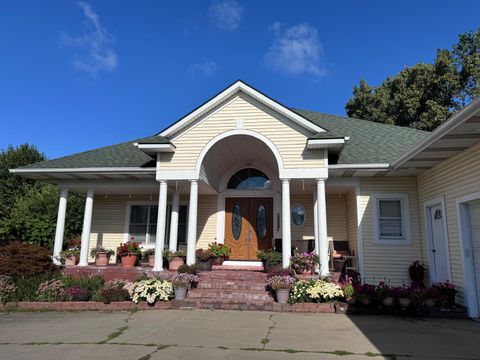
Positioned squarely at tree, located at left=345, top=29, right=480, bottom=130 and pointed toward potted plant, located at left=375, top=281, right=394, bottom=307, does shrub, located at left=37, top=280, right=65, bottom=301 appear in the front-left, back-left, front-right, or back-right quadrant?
front-right

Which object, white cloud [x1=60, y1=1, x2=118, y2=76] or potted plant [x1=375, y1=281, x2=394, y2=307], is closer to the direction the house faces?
the potted plant

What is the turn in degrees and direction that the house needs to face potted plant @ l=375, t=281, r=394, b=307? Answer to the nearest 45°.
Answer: approximately 45° to its left

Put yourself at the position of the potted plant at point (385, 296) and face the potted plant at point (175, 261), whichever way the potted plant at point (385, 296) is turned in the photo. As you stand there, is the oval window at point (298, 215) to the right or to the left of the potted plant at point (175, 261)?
right

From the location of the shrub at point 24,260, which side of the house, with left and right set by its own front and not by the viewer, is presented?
right

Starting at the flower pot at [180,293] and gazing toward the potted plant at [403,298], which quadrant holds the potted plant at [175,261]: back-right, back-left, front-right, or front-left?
back-left

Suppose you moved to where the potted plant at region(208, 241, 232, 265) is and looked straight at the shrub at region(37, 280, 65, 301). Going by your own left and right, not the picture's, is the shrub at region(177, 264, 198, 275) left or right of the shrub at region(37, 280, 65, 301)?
left

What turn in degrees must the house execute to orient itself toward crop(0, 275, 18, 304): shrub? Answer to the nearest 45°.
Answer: approximately 90° to its right

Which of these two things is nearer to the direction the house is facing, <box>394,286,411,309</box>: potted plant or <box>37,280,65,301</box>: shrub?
the potted plant

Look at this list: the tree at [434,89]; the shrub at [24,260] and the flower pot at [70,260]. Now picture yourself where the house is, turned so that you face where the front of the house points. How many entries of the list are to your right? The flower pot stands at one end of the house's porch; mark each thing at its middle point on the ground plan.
2

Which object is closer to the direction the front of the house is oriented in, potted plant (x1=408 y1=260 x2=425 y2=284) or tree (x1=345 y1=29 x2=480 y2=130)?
the potted plant

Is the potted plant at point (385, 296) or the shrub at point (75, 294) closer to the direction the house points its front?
the potted plant

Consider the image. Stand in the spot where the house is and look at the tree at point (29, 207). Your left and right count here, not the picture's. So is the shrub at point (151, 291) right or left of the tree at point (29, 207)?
left

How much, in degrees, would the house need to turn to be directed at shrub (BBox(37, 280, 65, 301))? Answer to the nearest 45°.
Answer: approximately 90° to its right

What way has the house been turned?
toward the camera
